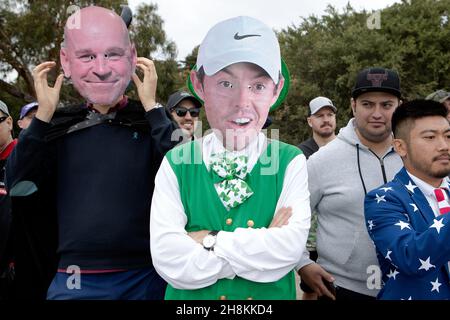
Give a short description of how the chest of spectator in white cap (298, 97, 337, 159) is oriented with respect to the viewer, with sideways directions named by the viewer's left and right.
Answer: facing the viewer and to the right of the viewer

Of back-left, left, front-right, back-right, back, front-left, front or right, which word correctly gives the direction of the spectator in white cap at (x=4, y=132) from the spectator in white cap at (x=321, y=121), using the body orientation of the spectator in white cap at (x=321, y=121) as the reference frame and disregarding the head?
right
